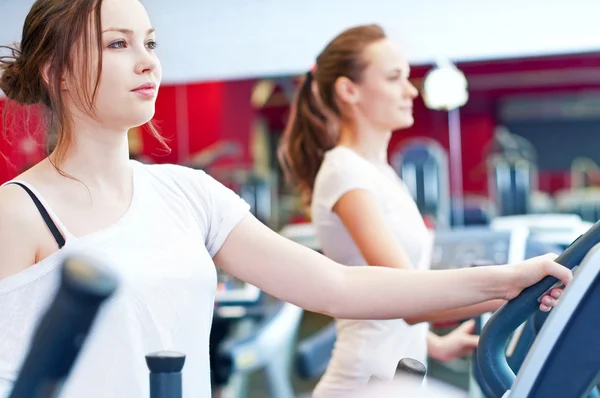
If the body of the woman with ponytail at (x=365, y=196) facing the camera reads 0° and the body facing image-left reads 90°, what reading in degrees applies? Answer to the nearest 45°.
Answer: approximately 270°

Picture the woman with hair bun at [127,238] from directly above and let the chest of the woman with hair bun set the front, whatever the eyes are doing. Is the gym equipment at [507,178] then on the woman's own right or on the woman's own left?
on the woman's own left

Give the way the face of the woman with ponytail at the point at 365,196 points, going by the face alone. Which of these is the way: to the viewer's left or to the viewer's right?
to the viewer's right

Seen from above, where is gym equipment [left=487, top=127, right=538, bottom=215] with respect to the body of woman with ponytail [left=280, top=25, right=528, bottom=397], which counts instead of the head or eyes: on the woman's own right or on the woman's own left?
on the woman's own left

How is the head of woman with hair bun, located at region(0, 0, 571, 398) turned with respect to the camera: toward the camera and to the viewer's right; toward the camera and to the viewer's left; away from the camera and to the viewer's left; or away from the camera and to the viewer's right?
toward the camera and to the viewer's right

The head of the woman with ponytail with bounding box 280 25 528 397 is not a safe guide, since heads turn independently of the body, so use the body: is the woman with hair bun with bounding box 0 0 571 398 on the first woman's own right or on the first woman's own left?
on the first woman's own right

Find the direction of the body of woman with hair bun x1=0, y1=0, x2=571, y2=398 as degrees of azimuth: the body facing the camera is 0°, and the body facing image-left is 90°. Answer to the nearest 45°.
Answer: approximately 315°

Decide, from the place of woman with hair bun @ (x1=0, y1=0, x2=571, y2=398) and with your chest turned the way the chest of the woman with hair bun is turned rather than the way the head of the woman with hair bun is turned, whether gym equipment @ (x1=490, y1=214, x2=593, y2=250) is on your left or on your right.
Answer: on your left
